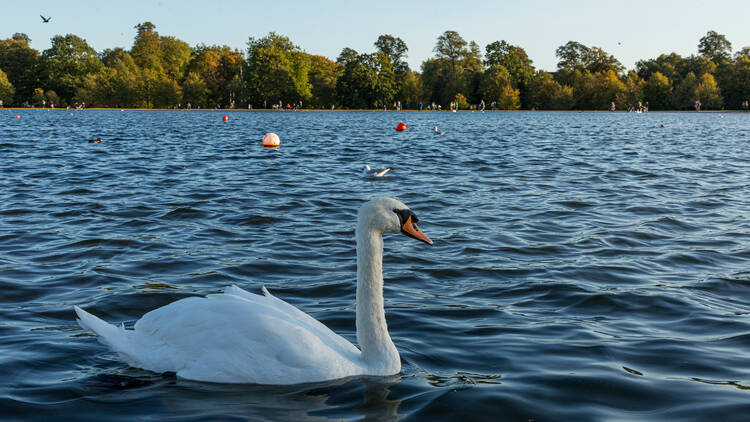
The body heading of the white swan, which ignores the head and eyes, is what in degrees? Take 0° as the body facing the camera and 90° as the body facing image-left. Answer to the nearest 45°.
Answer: approximately 270°
